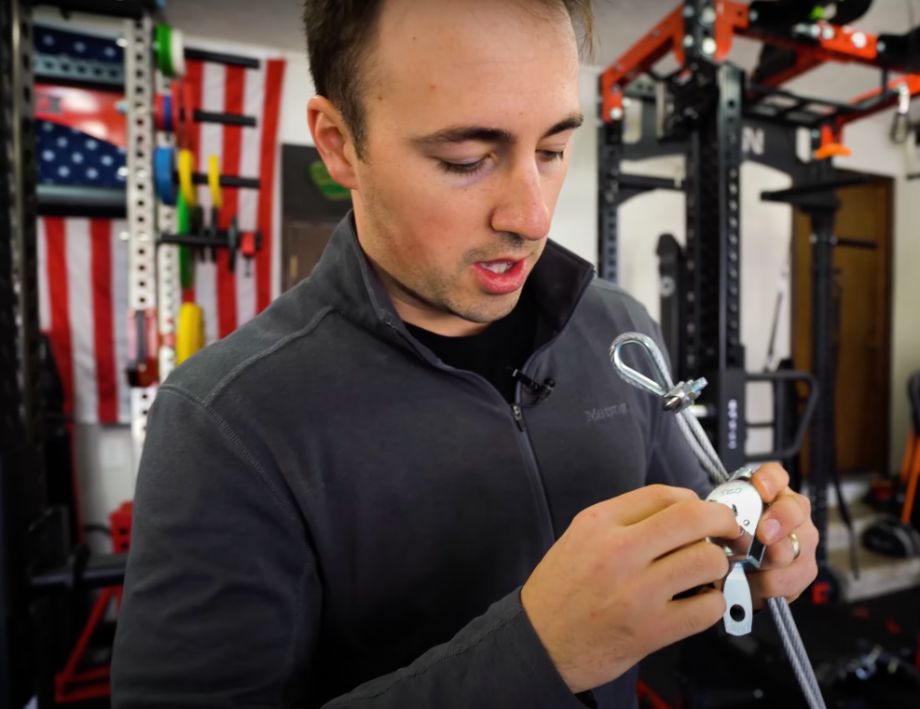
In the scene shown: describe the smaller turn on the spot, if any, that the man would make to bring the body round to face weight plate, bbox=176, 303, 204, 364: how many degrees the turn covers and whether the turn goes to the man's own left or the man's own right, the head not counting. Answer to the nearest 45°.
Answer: approximately 180°

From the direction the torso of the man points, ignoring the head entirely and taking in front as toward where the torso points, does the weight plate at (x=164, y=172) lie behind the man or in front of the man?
behind

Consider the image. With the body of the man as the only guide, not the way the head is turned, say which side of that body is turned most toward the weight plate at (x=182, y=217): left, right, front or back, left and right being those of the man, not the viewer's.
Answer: back

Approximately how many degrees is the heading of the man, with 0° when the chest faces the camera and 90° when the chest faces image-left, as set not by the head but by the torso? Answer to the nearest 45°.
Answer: approximately 315°

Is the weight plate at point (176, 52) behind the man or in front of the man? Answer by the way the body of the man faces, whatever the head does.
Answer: behind

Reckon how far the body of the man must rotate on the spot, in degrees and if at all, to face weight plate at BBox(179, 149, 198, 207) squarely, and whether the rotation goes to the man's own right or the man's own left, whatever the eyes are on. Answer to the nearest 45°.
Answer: approximately 180°

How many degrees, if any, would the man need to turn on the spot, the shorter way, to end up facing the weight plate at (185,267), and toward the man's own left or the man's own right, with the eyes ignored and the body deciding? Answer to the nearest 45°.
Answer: approximately 180°
